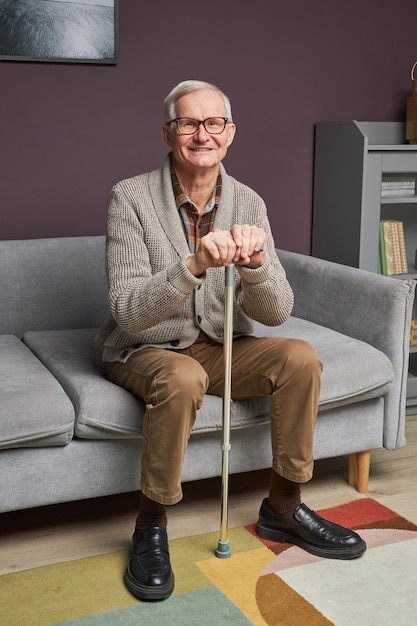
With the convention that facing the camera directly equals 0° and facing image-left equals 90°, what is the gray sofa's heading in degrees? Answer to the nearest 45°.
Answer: approximately 315°

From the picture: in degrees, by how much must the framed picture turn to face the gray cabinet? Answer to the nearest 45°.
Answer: approximately 90° to its left

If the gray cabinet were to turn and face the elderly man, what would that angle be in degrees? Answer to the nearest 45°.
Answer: approximately 45° to its right

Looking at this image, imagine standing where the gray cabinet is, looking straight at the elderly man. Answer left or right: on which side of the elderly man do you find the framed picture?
right

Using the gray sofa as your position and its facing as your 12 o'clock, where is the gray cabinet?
The gray cabinet is roughly at 9 o'clock from the gray sofa.

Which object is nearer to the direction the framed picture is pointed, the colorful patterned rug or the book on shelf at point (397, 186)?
the colorful patterned rug

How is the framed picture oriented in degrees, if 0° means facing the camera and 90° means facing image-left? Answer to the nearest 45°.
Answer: approximately 0°

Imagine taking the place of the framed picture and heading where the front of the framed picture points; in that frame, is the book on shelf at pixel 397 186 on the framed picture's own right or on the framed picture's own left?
on the framed picture's own left
